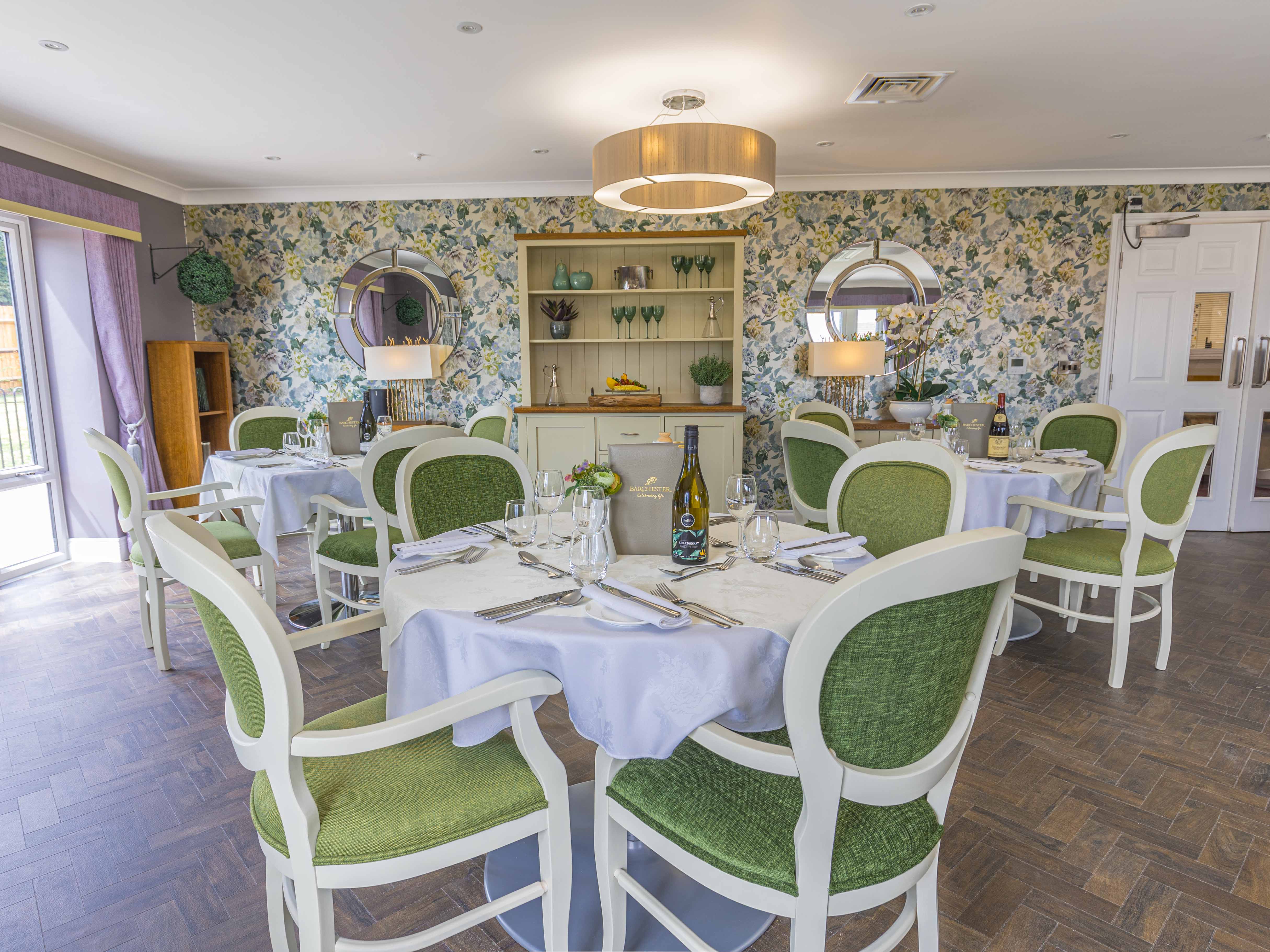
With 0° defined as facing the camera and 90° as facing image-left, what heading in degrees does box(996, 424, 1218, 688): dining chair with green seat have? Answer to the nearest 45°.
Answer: approximately 135°

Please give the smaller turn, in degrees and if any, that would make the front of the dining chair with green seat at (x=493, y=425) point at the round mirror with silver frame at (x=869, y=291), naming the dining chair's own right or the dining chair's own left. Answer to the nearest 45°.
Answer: approximately 135° to the dining chair's own left

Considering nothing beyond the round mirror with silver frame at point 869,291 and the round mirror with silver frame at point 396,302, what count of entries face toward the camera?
2

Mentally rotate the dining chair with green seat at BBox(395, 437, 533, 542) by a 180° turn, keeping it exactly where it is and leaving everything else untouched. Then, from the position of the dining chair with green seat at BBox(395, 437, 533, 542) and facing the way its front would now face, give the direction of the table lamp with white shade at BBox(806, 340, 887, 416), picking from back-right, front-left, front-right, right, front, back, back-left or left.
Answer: right

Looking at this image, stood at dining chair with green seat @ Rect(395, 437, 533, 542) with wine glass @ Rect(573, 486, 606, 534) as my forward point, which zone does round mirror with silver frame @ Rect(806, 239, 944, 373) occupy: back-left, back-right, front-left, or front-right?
back-left

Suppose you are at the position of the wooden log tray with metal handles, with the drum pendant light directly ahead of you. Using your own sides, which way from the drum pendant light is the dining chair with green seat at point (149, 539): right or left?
right

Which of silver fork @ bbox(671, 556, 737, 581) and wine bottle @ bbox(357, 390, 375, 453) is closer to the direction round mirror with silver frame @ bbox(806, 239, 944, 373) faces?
the silver fork

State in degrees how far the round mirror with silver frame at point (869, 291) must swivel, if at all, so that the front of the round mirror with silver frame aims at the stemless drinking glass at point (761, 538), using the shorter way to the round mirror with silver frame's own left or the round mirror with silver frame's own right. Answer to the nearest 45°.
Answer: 0° — it already faces it

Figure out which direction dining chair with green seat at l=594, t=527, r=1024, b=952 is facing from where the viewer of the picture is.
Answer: facing away from the viewer and to the left of the viewer

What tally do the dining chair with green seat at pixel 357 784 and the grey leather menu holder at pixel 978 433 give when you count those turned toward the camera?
1

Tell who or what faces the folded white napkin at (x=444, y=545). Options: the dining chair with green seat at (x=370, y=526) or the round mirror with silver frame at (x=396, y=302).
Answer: the round mirror with silver frame

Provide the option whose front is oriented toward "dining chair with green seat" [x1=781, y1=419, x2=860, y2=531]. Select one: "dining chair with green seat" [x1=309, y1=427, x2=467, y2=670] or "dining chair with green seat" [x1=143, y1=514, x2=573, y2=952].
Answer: "dining chair with green seat" [x1=143, y1=514, x2=573, y2=952]

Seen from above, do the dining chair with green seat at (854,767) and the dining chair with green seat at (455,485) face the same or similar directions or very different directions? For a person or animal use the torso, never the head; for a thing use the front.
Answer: very different directions

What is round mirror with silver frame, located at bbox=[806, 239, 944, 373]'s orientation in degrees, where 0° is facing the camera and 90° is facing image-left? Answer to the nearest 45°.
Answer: approximately 0°
